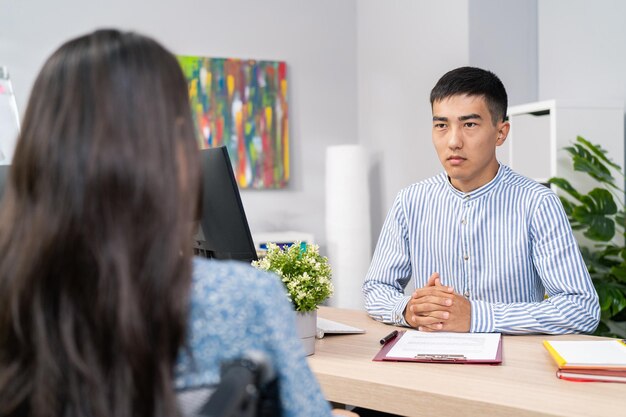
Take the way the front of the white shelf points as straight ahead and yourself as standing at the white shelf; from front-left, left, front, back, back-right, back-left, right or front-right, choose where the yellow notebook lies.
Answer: front-left

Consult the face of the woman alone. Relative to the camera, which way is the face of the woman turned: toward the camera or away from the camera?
away from the camera

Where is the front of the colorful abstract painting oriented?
toward the camera

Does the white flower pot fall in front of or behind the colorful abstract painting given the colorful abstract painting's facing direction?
in front

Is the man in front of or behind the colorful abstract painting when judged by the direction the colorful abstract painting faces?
in front

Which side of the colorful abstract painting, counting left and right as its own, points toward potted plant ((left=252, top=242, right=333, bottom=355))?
front

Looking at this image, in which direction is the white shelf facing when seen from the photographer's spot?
facing the viewer and to the left of the viewer

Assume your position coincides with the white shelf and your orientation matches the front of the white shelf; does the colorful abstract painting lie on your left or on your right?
on your right

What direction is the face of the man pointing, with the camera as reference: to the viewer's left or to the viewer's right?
to the viewer's left

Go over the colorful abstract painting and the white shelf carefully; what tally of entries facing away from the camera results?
0

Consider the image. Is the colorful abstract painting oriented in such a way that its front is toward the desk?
yes
